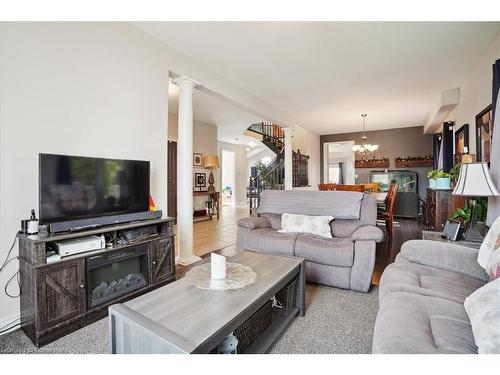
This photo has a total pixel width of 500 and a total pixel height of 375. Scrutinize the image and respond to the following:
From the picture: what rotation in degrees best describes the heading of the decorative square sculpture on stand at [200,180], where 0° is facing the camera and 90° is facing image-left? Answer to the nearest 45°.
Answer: approximately 0°

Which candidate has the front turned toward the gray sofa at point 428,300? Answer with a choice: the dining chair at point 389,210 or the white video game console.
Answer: the white video game console

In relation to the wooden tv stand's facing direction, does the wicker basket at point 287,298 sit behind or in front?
in front

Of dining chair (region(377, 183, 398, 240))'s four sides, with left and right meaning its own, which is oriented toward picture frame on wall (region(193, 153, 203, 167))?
front

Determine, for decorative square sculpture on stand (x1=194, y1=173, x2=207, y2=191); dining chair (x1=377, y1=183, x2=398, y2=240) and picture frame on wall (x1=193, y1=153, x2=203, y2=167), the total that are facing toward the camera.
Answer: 2

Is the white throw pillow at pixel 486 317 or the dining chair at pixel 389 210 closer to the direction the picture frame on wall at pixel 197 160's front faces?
the white throw pillow

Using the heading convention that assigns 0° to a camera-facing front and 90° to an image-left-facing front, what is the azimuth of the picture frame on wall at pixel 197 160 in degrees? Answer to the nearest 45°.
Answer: approximately 0°

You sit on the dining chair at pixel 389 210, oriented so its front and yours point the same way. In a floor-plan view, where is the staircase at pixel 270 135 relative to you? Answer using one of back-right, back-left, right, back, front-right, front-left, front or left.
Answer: front-right

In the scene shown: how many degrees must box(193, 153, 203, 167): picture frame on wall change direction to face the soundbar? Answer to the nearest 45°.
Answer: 0° — it already faces it

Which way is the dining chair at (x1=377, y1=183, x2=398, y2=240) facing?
to the viewer's left

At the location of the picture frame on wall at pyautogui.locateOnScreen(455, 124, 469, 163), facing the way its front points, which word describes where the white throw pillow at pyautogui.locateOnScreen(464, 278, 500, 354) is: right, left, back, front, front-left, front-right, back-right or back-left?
front-left

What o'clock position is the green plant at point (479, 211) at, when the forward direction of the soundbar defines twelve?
The green plant is roughly at 11 o'clock from the soundbar.

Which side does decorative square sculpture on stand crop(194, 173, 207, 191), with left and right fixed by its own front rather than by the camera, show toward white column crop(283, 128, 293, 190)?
left

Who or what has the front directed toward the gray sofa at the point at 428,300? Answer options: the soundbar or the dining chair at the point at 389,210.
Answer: the soundbar

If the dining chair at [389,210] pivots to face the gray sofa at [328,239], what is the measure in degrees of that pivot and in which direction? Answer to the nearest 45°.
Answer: approximately 90° to its left
